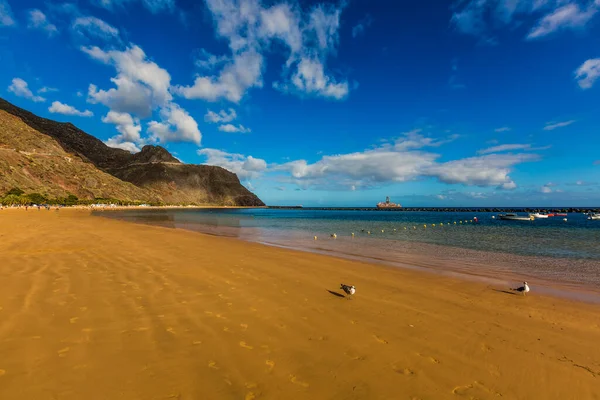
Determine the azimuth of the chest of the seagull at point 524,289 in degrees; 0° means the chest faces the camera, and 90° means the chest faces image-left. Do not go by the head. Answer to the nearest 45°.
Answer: approximately 270°
